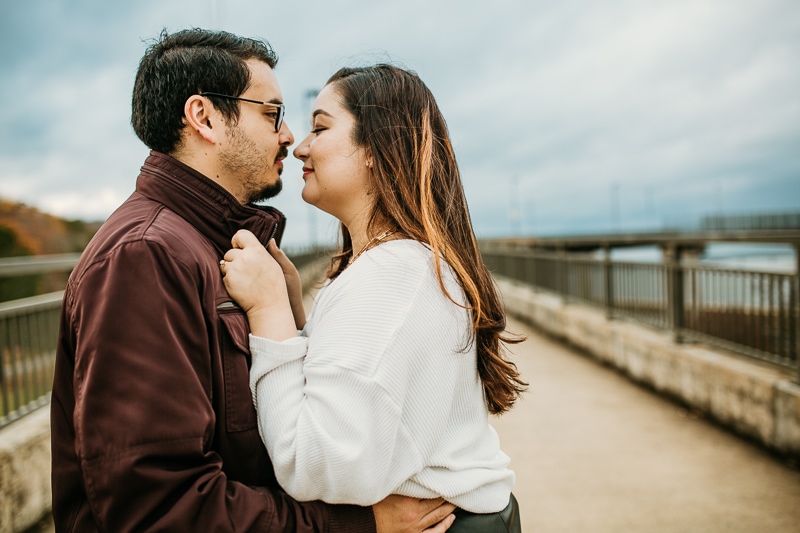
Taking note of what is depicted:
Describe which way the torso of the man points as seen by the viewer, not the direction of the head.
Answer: to the viewer's right

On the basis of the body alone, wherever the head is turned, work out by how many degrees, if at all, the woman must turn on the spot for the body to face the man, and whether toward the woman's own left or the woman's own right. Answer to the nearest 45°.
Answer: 0° — they already face them

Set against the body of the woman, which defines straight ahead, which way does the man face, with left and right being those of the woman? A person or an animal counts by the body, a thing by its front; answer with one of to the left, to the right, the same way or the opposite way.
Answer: the opposite way

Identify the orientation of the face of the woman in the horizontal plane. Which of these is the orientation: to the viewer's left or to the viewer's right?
to the viewer's left

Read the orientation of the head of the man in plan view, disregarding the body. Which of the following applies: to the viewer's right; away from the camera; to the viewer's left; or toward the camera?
to the viewer's right

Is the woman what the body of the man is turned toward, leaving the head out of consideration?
yes

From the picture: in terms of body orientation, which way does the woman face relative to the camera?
to the viewer's left

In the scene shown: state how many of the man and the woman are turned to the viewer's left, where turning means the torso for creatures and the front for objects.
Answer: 1
